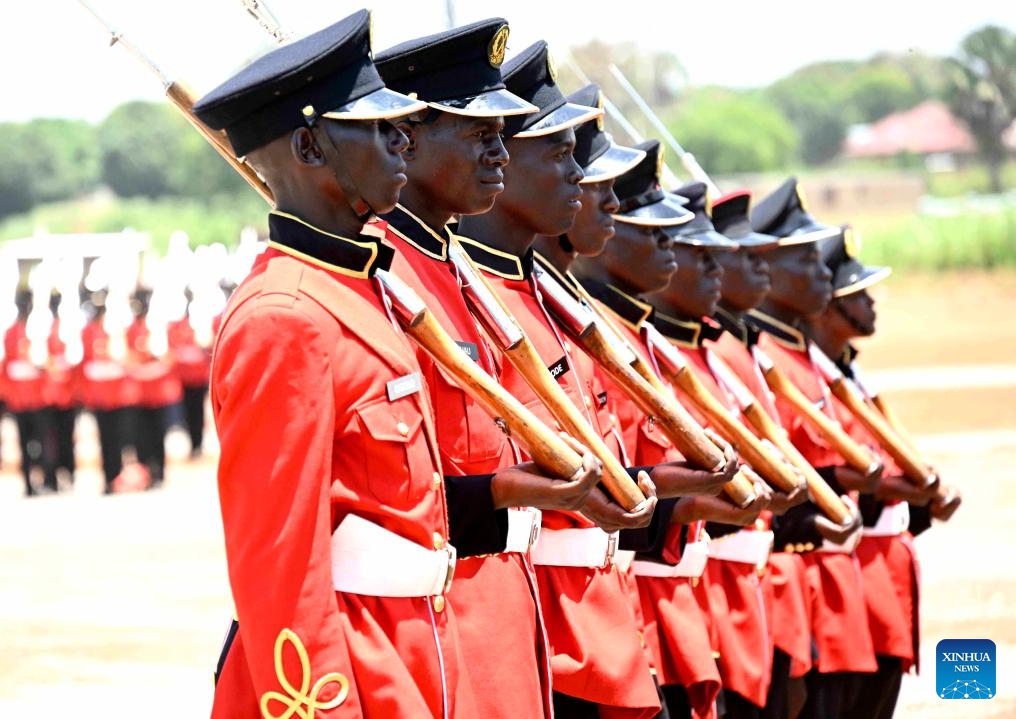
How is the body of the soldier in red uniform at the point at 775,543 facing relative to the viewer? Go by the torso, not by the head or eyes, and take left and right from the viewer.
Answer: facing the viewer and to the right of the viewer

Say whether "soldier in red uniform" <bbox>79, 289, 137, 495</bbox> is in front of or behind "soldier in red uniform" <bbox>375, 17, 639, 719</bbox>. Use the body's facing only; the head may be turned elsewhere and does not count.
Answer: behind

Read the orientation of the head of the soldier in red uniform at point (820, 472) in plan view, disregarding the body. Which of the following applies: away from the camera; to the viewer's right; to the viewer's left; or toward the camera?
to the viewer's right

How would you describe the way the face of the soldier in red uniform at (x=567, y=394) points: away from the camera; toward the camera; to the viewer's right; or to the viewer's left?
to the viewer's right

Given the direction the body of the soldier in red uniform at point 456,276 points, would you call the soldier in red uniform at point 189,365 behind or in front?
behind

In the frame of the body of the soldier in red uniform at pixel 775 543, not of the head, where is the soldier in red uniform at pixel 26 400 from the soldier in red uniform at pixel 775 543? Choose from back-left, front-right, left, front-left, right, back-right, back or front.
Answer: back
